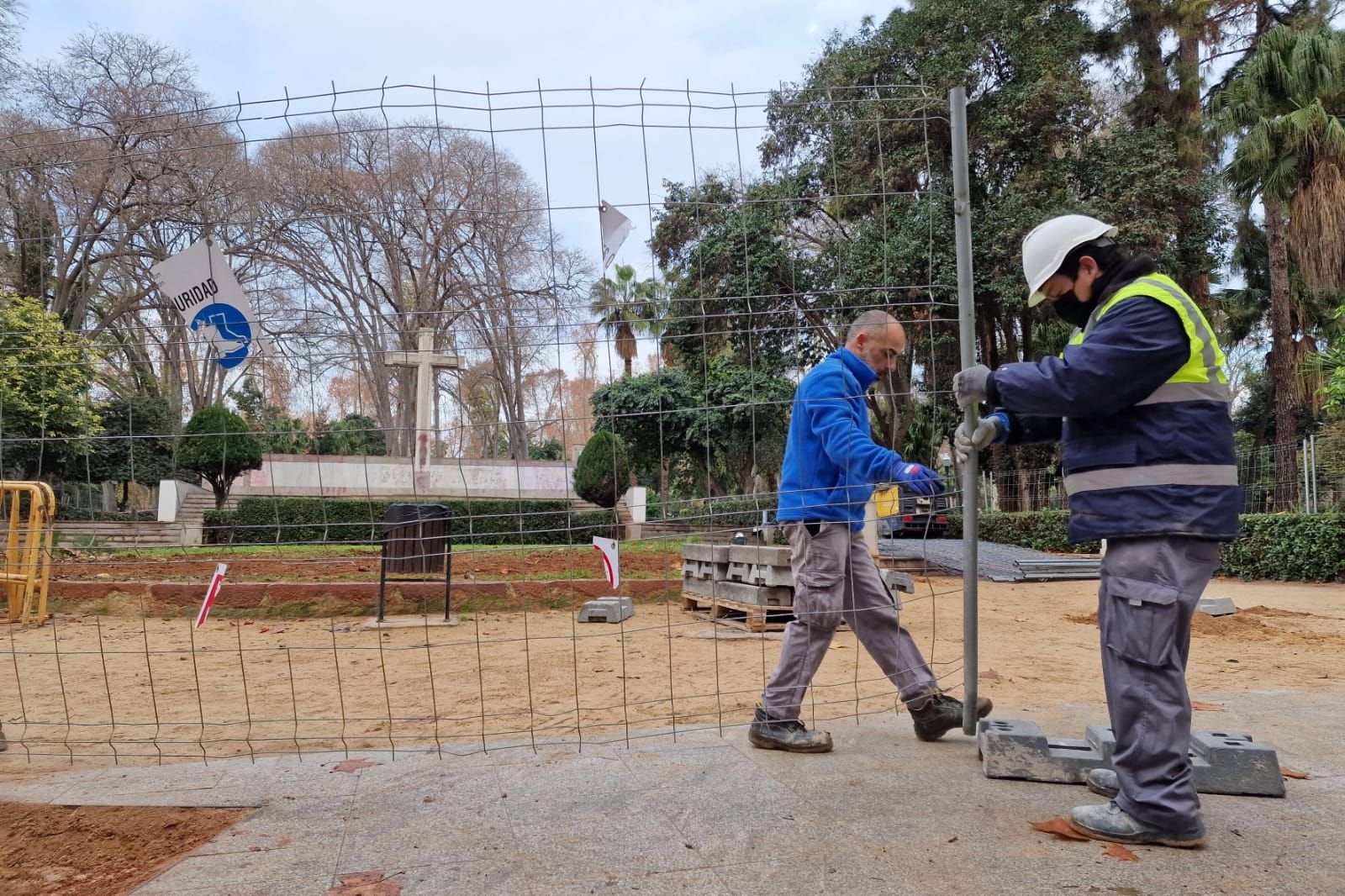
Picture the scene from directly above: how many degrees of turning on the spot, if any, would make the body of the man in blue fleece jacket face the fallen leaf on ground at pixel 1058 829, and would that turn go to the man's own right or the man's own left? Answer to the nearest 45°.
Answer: approximately 45° to the man's own right

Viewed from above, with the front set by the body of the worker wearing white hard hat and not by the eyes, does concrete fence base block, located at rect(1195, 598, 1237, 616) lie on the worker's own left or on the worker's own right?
on the worker's own right

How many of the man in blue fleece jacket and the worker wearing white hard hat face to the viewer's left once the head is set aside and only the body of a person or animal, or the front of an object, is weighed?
1

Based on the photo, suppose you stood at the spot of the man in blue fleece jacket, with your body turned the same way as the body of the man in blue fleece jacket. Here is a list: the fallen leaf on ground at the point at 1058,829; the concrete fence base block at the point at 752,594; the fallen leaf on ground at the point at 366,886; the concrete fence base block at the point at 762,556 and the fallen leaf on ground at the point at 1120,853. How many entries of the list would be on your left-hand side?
2

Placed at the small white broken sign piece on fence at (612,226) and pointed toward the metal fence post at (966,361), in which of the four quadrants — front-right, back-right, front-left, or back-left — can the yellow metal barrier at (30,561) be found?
back-left

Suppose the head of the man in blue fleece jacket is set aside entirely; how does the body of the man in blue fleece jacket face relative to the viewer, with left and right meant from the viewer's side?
facing to the right of the viewer

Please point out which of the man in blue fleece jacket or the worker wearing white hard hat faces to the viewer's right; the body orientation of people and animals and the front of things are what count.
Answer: the man in blue fleece jacket

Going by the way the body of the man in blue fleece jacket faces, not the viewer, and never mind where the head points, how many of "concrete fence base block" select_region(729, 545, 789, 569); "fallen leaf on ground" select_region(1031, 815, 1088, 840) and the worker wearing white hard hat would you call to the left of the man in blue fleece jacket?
1

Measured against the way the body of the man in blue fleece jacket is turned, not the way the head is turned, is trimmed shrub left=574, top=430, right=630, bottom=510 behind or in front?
behind

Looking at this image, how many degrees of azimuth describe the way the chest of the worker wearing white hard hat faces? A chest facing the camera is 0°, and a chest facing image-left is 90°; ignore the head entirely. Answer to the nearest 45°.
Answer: approximately 90°

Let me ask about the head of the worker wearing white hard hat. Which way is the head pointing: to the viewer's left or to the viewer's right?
to the viewer's left

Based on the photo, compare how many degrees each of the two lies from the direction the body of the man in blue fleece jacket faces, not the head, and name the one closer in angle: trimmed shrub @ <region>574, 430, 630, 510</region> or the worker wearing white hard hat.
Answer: the worker wearing white hard hat

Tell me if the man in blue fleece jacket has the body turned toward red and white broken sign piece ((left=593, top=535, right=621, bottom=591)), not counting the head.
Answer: no

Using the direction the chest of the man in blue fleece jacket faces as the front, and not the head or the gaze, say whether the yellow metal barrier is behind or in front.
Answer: behind

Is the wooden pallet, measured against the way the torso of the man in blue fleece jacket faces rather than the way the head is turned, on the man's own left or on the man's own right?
on the man's own left

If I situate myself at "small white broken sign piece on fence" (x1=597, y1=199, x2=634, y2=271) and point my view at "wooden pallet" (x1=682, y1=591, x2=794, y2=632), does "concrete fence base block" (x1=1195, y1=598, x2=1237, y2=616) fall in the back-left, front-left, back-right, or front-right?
front-right

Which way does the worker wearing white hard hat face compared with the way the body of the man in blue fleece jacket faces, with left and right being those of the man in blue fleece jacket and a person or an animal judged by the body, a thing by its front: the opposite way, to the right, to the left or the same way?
the opposite way
